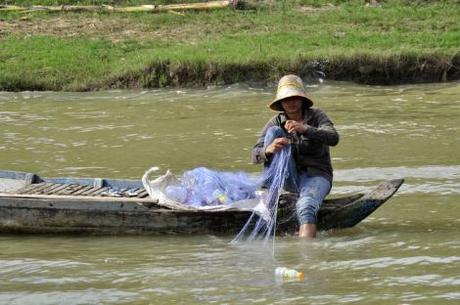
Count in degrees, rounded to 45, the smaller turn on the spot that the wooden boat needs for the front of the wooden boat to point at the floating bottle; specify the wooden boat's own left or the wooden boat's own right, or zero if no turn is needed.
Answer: approximately 45° to the wooden boat's own right

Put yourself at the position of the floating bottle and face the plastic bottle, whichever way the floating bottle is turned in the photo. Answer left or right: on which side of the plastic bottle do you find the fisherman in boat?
right

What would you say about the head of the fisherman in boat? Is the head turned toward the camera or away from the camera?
toward the camera

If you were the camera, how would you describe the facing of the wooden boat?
facing to the right of the viewer
